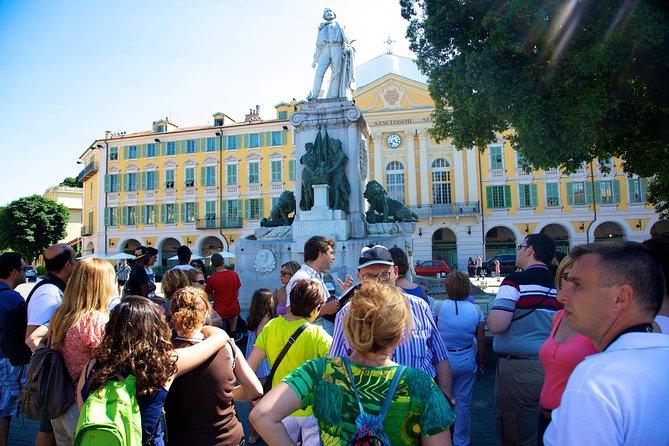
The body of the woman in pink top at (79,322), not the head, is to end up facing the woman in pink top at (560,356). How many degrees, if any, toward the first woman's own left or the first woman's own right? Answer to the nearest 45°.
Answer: approximately 90° to the first woman's own right

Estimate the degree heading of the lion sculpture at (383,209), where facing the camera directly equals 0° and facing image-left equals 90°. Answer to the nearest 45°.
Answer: approximately 45°

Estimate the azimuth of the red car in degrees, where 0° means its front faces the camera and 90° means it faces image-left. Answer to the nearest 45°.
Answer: approximately 90°

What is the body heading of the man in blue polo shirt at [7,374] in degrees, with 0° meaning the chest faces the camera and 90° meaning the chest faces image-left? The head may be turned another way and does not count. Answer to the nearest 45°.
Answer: approximately 225°

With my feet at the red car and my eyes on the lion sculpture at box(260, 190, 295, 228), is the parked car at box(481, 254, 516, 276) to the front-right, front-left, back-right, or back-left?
back-left

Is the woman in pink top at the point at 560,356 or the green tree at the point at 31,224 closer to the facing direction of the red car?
the green tree

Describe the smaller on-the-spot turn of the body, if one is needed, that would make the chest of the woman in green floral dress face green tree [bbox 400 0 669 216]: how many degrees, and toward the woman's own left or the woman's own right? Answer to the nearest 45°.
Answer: approximately 45° to the woman's own right

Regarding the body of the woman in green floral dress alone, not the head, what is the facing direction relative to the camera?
away from the camera

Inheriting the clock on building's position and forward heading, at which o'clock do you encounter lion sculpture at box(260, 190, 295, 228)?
The lion sculpture is roughly at 12 o'clock from the clock on building.

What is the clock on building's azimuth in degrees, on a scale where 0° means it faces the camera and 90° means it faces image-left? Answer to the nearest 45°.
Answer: approximately 0°

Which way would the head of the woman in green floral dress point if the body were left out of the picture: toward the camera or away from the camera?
away from the camera
